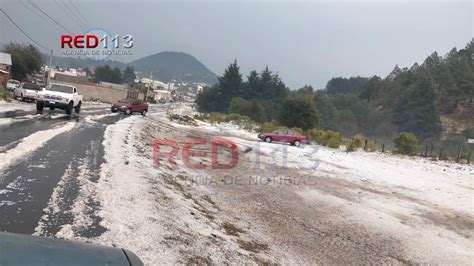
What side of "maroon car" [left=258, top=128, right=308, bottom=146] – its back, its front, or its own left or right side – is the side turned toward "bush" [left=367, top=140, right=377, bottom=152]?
back

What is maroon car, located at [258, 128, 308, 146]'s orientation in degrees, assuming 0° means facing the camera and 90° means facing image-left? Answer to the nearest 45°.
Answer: approximately 90°

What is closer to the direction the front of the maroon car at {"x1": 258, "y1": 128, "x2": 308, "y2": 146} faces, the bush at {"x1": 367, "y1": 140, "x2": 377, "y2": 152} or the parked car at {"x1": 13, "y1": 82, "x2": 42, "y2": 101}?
the parked car

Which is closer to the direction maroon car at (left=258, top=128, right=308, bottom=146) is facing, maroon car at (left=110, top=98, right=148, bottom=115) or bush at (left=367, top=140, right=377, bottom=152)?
the maroon car

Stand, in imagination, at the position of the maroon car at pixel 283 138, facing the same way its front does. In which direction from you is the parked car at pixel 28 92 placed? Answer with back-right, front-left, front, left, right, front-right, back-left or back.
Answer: front

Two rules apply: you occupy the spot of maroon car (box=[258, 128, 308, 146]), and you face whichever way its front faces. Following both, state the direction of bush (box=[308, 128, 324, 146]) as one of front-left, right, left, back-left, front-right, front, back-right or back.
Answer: back-right

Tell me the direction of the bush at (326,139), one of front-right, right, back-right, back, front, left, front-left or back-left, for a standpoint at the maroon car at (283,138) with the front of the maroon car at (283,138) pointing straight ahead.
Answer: back-right

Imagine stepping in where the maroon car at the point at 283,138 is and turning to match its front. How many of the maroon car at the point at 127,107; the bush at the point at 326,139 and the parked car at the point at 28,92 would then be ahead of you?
2

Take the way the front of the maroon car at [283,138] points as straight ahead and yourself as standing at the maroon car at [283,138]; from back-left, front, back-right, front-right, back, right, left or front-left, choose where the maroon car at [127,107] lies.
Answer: front

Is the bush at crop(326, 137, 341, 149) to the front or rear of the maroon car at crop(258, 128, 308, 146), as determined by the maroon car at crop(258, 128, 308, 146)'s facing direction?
to the rear

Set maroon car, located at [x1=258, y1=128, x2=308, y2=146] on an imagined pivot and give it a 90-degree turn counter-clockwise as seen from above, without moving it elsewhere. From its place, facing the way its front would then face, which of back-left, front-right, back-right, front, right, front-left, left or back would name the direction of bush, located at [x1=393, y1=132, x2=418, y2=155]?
left

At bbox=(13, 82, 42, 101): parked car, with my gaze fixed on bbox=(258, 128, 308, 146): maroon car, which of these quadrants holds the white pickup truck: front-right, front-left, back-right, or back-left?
front-right

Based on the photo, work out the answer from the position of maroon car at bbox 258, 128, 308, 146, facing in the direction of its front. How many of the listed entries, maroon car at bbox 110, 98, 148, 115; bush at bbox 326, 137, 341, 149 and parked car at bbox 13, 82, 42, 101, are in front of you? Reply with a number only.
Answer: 2
